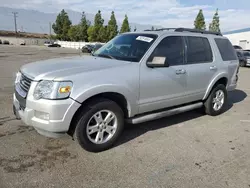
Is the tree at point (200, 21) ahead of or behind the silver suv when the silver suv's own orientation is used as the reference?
behind

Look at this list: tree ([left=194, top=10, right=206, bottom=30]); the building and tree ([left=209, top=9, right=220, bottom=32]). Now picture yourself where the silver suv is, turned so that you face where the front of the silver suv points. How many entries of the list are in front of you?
0

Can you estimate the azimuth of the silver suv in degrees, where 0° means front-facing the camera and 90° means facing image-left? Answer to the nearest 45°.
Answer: approximately 45°

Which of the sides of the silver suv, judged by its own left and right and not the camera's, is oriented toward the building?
back

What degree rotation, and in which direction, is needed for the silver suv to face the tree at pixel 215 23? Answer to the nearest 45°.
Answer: approximately 135° to its right
